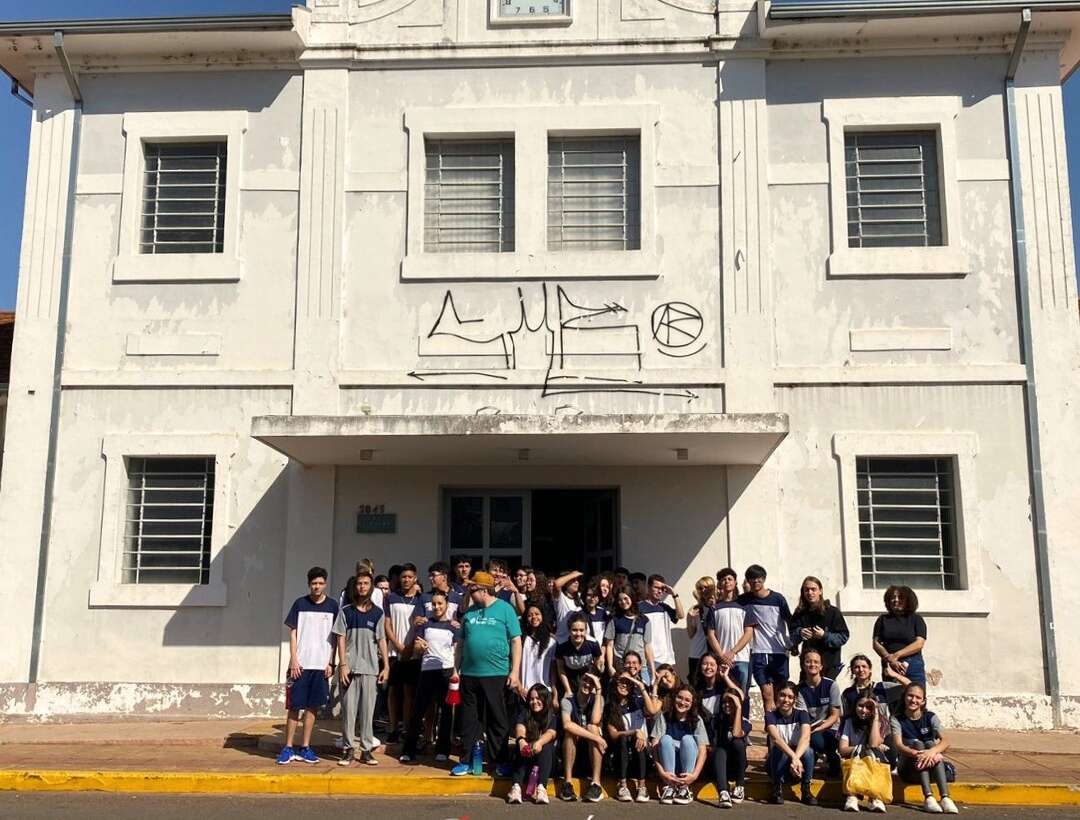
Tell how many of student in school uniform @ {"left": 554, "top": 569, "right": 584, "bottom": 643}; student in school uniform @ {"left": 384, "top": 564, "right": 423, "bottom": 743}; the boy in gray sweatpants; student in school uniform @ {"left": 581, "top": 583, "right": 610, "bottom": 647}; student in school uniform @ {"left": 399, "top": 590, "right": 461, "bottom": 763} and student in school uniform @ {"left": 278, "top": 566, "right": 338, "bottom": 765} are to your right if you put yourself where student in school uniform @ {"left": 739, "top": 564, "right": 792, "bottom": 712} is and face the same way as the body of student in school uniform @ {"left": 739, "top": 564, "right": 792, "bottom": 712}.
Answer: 6

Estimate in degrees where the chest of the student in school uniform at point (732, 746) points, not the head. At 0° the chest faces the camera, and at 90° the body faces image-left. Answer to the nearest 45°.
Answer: approximately 0°

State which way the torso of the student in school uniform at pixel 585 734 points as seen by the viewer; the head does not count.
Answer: toward the camera

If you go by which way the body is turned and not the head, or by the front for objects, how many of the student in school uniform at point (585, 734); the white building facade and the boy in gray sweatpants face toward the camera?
3

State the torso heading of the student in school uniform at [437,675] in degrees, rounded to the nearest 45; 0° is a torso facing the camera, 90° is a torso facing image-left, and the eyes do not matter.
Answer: approximately 0°

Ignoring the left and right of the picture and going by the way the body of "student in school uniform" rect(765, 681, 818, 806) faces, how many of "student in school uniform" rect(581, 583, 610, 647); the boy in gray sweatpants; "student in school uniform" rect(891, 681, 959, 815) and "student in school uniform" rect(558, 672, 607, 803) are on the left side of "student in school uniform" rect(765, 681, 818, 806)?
1

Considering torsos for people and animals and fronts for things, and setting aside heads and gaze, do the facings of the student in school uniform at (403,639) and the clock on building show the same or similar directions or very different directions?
same or similar directions

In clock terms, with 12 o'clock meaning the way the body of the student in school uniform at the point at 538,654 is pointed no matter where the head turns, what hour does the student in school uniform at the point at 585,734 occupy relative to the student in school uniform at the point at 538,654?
the student in school uniform at the point at 585,734 is roughly at 11 o'clock from the student in school uniform at the point at 538,654.

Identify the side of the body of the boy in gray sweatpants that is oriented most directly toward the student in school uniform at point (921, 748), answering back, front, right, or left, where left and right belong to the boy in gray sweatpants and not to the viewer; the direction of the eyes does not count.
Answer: left

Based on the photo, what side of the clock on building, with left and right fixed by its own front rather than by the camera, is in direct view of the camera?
front

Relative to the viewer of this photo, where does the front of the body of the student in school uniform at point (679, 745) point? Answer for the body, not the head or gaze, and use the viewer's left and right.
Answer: facing the viewer

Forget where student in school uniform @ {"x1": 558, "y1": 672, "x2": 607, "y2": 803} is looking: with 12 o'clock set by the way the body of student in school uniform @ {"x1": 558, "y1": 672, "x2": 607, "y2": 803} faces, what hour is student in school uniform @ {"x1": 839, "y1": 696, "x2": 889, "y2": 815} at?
student in school uniform @ {"x1": 839, "y1": 696, "x2": 889, "y2": 815} is roughly at 9 o'clock from student in school uniform @ {"x1": 558, "y1": 672, "x2": 607, "y2": 803}.

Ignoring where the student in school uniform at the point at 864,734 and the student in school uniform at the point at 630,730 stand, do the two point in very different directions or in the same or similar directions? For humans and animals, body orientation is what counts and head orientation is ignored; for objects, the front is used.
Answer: same or similar directions

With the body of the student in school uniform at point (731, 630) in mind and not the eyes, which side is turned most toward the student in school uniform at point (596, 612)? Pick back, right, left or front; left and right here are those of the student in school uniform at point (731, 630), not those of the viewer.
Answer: right
